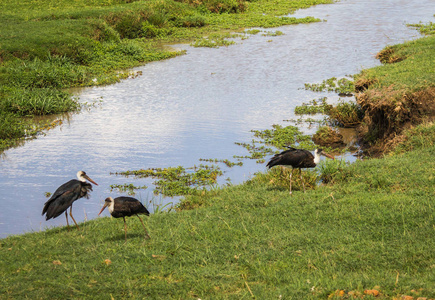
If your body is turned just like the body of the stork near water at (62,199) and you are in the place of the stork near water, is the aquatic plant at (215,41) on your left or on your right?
on your left

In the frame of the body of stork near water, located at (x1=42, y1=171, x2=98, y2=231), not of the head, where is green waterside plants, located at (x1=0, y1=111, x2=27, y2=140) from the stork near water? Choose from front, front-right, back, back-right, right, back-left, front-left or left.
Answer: left

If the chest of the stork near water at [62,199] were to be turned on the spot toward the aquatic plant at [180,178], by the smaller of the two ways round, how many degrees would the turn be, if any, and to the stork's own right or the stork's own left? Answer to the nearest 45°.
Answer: approximately 45° to the stork's own left

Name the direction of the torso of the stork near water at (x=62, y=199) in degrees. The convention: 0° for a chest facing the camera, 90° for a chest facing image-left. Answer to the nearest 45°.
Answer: approximately 270°

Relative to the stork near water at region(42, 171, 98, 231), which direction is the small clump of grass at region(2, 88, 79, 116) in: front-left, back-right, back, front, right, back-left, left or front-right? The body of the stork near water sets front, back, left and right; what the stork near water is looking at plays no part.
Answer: left

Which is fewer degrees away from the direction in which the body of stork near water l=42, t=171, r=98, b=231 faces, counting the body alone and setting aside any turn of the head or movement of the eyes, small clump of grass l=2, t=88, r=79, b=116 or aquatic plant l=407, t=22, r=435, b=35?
the aquatic plant

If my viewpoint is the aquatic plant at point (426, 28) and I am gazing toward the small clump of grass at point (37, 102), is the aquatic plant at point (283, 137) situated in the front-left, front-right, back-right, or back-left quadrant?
front-left

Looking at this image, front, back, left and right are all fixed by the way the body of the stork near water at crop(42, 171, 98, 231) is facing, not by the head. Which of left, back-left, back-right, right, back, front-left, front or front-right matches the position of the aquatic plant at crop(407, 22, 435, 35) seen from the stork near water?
front-left

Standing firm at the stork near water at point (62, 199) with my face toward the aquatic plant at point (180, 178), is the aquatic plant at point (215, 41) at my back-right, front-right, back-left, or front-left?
front-left
